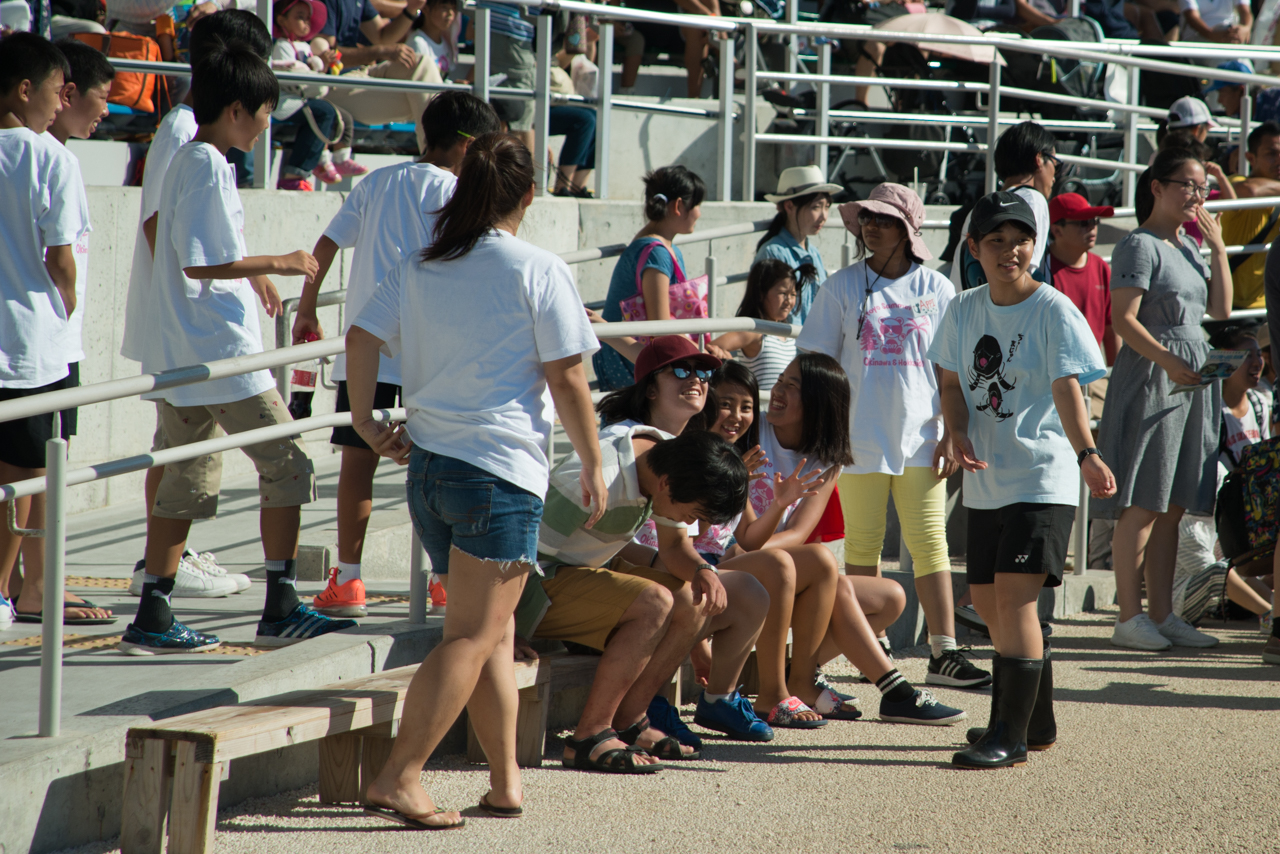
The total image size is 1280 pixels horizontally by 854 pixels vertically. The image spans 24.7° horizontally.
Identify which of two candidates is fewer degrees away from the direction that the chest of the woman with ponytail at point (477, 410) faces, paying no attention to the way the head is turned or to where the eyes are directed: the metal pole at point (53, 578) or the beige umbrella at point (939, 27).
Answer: the beige umbrella

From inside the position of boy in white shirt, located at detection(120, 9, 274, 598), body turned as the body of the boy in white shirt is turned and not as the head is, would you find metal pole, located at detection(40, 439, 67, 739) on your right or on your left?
on your right

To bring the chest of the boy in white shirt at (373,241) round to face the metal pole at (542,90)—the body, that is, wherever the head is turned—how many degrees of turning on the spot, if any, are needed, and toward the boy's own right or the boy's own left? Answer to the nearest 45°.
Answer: approximately 45° to the boy's own left

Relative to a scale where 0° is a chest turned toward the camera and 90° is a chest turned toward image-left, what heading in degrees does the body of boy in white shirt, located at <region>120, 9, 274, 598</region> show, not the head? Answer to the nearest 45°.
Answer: approximately 270°

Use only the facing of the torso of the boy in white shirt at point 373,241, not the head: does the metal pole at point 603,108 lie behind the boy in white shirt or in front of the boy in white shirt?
in front

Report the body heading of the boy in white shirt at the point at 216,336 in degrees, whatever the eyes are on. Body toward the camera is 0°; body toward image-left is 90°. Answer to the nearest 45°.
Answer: approximately 270°

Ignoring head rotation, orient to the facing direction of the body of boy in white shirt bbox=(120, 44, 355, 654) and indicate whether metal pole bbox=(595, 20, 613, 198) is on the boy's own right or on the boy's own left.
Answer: on the boy's own left

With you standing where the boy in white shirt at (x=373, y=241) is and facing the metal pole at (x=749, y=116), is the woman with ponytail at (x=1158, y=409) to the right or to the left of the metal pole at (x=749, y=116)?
right
